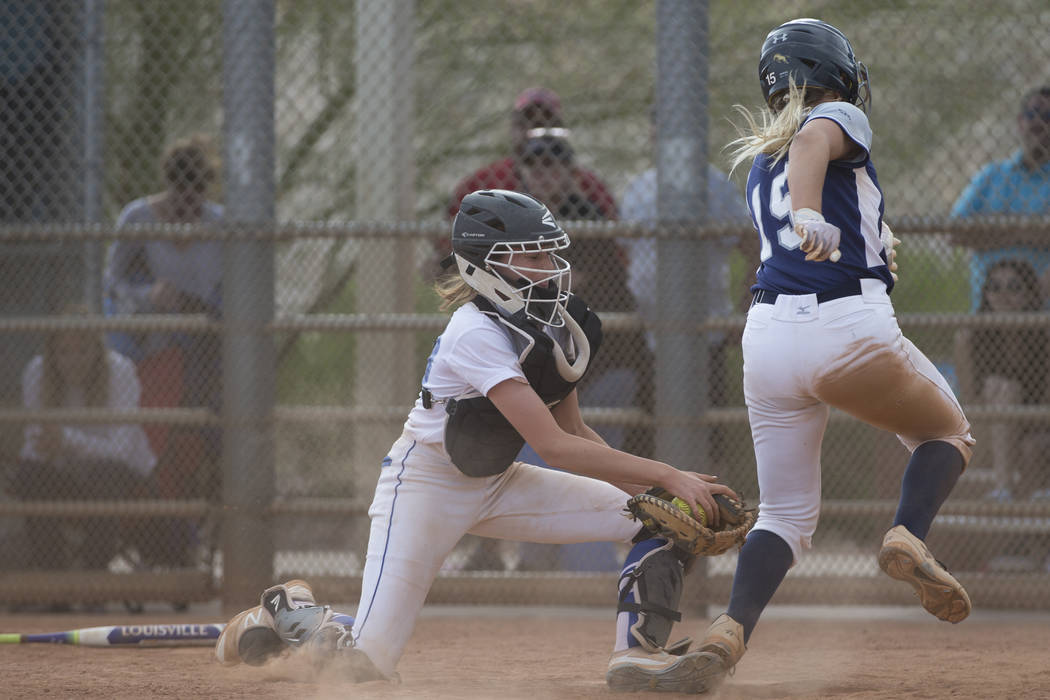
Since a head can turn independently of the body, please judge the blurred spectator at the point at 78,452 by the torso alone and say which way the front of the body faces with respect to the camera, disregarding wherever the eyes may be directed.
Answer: toward the camera

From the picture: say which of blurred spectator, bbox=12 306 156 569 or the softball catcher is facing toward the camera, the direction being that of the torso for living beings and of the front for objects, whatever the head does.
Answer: the blurred spectator

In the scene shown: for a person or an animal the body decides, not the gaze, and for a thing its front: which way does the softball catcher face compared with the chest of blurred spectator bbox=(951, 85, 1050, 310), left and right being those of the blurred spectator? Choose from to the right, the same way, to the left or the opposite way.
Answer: to the left

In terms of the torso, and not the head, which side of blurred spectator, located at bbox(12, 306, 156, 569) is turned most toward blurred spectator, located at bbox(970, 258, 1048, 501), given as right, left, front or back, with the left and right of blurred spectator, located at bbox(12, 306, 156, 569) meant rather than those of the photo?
left

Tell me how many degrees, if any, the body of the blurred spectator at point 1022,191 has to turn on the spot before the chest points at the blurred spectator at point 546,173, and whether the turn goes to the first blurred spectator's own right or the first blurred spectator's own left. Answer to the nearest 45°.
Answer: approximately 90° to the first blurred spectator's own right

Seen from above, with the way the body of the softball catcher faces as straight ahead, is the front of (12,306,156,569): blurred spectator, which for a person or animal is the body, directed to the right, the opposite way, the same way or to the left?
to the right

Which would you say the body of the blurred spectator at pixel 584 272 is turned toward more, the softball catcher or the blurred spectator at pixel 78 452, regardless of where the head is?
the softball catcher

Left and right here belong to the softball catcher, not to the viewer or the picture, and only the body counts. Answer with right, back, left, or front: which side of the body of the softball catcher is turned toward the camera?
right

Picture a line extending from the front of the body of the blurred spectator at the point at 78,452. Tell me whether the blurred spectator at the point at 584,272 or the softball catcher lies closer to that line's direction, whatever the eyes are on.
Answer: the softball catcher

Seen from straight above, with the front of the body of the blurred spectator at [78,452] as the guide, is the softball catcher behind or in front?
in front

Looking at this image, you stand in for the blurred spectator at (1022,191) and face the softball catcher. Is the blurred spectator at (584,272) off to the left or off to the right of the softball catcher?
right

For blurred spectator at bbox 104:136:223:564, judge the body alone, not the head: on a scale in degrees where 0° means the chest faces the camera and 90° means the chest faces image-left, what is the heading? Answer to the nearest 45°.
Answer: approximately 0°

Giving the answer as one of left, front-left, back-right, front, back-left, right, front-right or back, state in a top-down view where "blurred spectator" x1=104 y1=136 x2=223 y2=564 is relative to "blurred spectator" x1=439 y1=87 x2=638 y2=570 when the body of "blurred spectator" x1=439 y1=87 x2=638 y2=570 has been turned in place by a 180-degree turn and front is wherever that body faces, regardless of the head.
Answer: left

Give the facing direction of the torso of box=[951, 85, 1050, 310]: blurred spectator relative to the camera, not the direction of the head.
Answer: toward the camera
